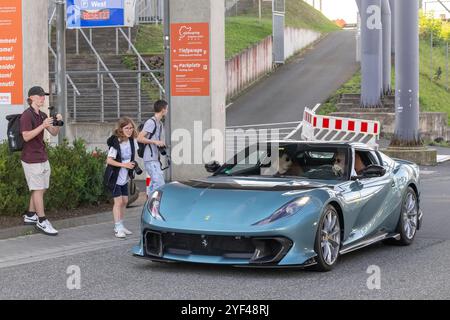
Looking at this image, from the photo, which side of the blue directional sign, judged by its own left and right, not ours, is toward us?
front

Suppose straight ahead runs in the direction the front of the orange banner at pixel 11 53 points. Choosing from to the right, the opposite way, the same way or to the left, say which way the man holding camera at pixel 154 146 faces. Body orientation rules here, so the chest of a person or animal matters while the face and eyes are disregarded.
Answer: to the left

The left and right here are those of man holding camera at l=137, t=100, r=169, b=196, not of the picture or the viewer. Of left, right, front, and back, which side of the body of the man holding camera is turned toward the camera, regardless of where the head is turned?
right

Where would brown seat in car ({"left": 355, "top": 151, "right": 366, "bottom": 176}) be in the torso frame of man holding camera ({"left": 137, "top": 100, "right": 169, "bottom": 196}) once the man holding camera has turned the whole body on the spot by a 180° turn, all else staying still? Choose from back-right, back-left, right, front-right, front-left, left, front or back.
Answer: back-left

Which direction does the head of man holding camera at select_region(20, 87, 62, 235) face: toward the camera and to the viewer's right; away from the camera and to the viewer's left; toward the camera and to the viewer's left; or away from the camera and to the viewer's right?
toward the camera and to the viewer's right

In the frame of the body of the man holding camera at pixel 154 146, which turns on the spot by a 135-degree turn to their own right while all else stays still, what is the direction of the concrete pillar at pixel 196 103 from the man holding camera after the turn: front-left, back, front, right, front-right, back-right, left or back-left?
back-right

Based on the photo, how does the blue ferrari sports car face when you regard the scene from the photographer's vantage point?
facing the viewer and to the left of the viewer

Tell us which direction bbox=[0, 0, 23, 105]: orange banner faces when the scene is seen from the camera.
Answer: facing the viewer

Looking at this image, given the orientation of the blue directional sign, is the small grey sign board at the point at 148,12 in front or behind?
behind

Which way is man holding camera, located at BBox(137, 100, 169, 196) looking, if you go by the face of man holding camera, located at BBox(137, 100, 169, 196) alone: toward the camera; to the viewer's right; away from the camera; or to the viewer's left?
to the viewer's right

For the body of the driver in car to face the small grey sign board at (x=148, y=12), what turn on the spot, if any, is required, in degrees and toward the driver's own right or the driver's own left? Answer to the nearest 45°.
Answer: approximately 135° to the driver's own right

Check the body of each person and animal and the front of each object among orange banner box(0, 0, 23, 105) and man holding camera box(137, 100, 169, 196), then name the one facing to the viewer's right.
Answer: the man holding camera

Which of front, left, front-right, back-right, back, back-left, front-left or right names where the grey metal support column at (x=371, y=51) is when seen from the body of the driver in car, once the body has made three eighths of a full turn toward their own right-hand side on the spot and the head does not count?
front

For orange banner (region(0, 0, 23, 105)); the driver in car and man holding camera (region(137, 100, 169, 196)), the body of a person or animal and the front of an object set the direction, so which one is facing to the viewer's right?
the man holding camera

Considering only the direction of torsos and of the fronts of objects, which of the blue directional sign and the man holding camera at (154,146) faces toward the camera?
the blue directional sign
